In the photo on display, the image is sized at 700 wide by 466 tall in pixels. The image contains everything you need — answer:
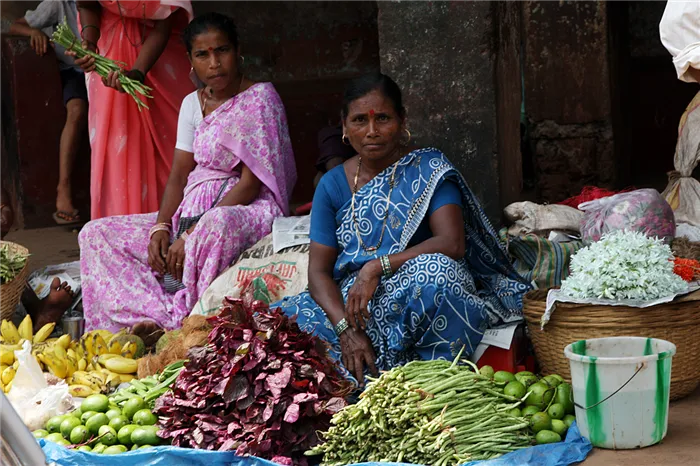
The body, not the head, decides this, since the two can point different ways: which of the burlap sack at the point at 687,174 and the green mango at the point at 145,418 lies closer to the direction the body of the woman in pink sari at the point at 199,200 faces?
the green mango

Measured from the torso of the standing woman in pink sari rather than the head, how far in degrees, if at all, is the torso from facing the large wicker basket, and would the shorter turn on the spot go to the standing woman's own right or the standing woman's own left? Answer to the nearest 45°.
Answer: approximately 90° to the standing woman's own left

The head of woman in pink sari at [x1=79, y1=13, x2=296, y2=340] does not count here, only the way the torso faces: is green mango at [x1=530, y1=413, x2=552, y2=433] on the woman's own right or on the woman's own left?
on the woman's own left

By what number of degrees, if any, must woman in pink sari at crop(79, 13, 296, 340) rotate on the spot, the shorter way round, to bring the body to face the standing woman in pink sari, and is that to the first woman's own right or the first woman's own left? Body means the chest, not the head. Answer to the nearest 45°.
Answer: approximately 135° to the first woman's own right

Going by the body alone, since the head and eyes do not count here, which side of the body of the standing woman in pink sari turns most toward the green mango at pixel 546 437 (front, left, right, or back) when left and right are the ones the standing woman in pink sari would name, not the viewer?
left

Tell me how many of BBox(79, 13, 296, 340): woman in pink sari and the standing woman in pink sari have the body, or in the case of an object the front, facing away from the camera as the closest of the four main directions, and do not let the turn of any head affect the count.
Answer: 0

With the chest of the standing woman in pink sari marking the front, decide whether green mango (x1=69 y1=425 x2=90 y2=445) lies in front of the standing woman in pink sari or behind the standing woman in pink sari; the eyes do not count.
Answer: in front

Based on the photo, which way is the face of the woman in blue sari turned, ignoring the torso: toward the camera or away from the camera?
toward the camera

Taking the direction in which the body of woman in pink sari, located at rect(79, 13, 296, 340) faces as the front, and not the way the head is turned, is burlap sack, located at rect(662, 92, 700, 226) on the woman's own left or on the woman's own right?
on the woman's own left

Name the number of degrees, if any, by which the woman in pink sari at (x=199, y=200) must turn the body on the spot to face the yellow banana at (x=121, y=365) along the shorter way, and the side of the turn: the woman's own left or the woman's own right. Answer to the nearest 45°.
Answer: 0° — they already face it

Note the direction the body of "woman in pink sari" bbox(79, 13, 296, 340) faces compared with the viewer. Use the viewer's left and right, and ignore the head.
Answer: facing the viewer and to the left of the viewer

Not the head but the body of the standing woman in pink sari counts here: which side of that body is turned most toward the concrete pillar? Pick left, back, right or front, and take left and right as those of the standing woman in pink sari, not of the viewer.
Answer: left

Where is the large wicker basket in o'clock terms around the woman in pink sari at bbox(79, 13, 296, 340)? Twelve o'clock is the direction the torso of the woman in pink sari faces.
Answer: The large wicker basket is roughly at 9 o'clock from the woman in pink sari.

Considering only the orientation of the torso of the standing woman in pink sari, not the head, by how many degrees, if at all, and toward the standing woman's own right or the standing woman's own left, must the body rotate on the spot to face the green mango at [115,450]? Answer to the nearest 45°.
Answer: approximately 45° to the standing woman's own left

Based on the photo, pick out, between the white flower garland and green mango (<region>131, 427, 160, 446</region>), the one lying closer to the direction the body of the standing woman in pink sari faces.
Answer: the green mango

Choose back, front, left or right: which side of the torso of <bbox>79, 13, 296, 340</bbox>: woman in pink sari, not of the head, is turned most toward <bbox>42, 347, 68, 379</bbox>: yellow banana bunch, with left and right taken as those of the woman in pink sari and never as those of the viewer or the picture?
front
